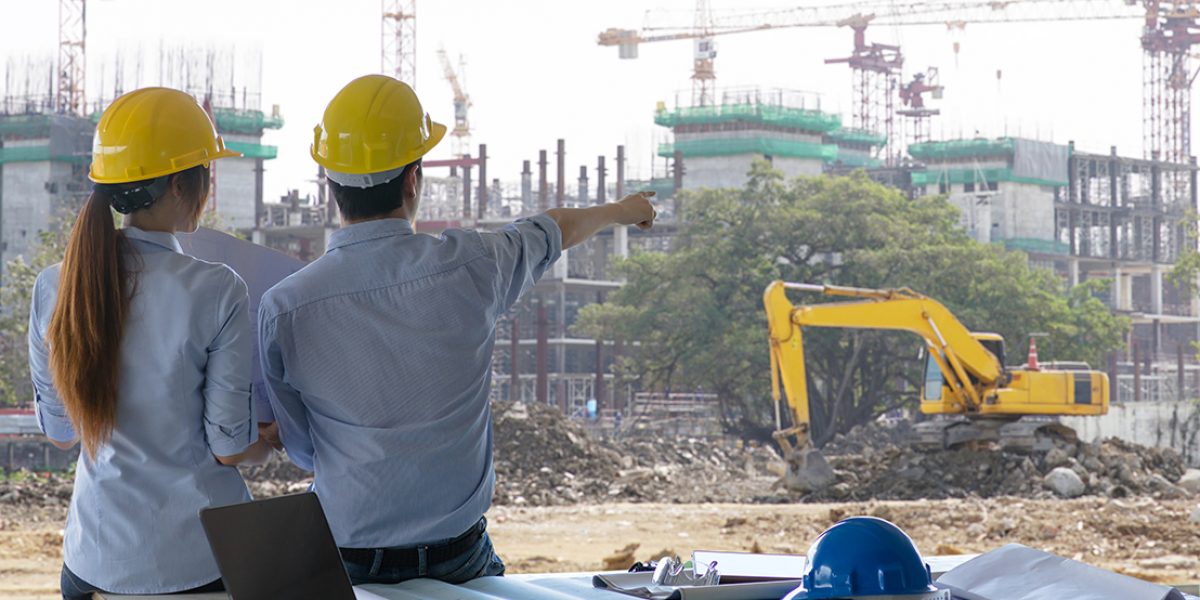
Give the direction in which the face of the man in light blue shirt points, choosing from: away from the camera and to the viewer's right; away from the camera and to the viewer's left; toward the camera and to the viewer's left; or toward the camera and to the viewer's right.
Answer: away from the camera and to the viewer's right

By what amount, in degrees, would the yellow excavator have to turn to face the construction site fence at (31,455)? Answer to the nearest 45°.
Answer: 0° — it already faces it

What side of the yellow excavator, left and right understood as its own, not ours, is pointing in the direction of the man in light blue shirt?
left

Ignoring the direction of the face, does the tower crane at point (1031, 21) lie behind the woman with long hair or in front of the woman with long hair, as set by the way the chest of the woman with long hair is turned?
in front

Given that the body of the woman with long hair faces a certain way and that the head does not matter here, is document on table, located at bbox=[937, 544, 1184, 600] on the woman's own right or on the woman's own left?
on the woman's own right

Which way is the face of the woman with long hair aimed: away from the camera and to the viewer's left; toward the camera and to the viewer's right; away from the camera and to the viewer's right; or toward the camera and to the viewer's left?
away from the camera and to the viewer's right

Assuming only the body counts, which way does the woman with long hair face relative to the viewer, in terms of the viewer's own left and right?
facing away from the viewer and to the right of the viewer

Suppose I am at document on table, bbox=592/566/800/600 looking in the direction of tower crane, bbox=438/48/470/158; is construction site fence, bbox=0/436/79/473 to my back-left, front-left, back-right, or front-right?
front-left

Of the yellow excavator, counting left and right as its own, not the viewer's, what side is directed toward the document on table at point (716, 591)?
left

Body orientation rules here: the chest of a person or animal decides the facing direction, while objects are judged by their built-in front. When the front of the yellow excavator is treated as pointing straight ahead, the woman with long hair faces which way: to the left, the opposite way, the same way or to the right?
to the right

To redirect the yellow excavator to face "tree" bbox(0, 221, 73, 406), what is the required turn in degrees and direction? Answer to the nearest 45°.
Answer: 0° — it already faces it

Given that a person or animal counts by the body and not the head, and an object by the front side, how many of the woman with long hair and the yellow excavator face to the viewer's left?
1

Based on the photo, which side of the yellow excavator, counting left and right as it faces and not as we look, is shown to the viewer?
left
